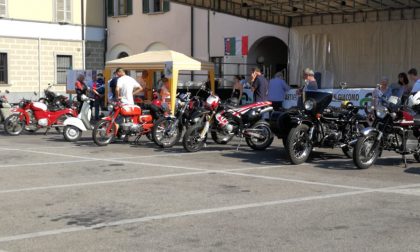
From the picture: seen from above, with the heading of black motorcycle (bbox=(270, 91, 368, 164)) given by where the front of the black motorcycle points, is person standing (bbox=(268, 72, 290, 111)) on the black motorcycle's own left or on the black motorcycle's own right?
on the black motorcycle's own right

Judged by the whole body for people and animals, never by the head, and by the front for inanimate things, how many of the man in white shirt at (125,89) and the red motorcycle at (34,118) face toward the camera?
0

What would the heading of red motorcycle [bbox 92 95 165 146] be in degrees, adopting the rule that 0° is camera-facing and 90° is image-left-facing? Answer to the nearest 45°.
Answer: approximately 45°

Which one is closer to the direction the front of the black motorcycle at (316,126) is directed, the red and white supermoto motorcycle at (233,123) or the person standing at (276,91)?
the red and white supermoto motorcycle

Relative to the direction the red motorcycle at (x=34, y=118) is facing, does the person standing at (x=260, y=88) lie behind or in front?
behind

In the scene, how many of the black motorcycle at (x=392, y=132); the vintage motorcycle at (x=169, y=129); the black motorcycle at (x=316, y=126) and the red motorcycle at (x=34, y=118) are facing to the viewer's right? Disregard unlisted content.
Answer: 0

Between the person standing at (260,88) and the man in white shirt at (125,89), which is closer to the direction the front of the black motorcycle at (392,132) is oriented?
the man in white shirt

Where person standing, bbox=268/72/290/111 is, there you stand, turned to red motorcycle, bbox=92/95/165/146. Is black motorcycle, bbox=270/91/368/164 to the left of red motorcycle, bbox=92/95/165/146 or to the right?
left

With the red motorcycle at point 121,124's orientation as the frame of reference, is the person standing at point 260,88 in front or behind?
behind

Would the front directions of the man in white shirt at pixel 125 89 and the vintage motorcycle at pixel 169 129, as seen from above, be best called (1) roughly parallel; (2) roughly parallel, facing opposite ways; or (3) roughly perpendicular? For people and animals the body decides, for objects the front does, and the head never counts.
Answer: roughly perpendicular

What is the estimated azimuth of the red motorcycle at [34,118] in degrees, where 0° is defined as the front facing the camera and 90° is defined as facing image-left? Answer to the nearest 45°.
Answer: approximately 90°

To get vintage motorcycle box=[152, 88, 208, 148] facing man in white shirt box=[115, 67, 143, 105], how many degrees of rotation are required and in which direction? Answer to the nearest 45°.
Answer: approximately 90° to its right

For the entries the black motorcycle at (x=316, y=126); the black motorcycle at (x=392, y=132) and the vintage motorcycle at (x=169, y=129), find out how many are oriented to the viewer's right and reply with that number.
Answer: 0
